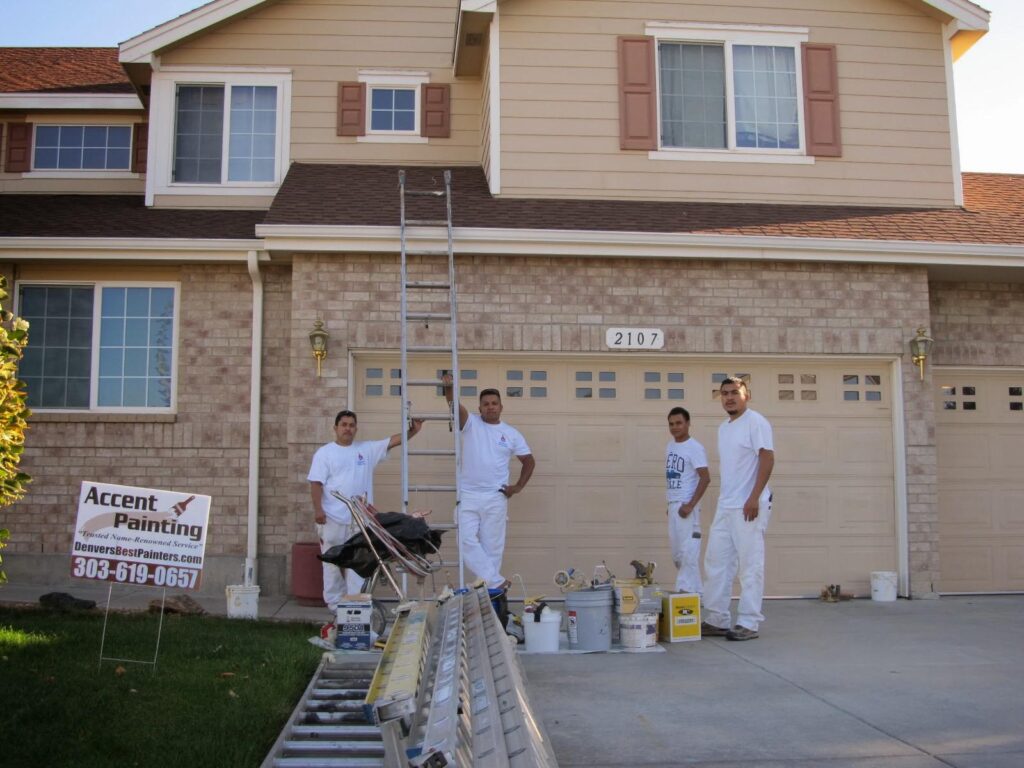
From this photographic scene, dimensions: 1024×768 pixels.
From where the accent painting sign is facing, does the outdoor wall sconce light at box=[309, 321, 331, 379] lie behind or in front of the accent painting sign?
behind

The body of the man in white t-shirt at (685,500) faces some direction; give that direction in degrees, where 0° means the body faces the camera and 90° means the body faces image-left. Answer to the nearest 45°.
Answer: approximately 45°

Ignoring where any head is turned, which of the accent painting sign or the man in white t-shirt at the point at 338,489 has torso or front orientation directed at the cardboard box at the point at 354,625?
the man in white t-shirt

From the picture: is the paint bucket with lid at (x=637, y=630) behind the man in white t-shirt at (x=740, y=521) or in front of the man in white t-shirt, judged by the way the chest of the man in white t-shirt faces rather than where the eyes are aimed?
in front

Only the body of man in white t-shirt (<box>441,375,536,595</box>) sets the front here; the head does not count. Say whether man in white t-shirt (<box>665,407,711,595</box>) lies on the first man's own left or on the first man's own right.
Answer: on the first man's own left

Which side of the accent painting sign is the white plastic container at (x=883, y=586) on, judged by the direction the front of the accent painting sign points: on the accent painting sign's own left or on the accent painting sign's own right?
on the accent painting sign's own left
